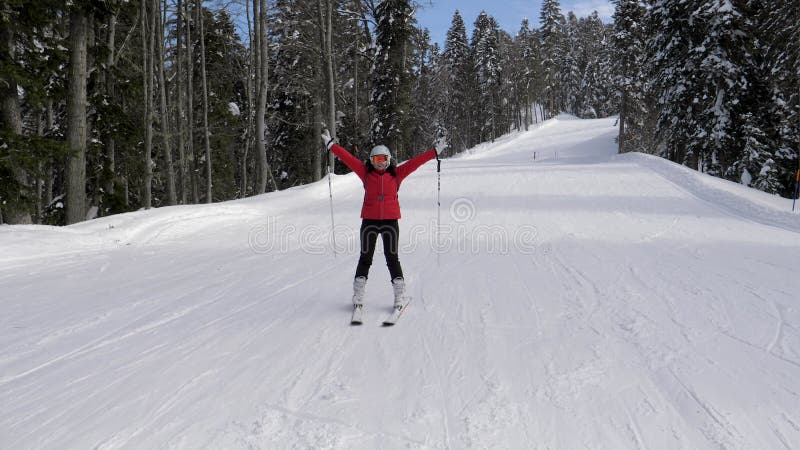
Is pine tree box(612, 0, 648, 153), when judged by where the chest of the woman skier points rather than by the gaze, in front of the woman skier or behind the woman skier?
behind

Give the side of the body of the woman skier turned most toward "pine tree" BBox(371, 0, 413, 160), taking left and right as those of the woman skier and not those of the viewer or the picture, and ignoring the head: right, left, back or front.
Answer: back

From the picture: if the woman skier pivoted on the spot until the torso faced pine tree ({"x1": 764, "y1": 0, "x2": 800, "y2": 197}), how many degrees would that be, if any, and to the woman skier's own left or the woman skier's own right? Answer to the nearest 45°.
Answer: approximately 135° to the woman skier's own left

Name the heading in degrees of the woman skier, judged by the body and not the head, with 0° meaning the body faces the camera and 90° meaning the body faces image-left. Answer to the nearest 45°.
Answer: approximately 0°
